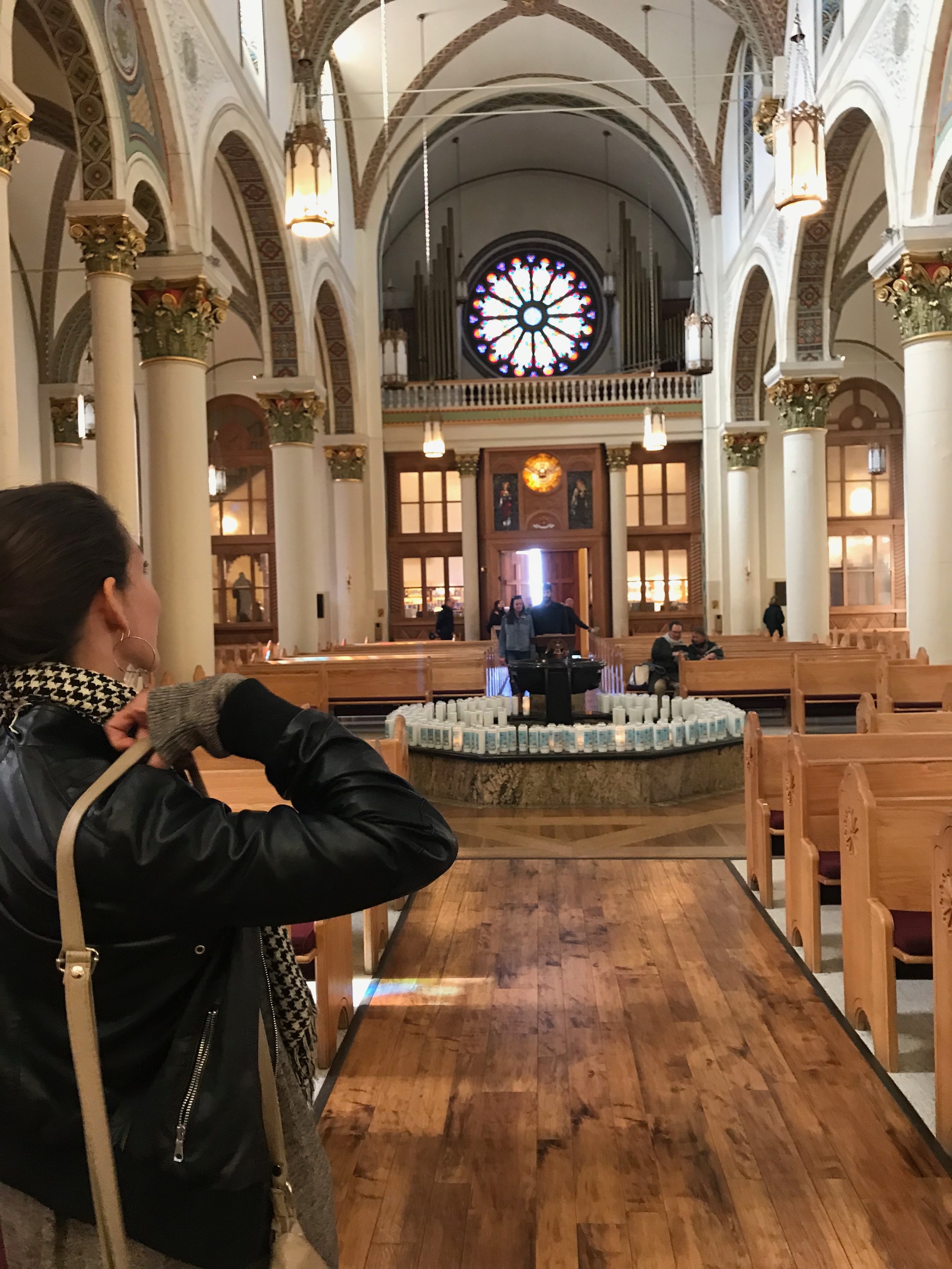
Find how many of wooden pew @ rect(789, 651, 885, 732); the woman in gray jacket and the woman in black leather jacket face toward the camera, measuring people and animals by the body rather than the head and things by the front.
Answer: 2

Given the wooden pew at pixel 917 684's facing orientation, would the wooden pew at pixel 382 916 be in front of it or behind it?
in front

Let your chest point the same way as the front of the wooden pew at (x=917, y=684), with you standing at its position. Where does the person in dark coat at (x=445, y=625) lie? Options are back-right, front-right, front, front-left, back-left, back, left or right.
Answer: back-right

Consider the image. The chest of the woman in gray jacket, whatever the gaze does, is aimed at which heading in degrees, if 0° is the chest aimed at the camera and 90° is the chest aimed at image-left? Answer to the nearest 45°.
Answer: approximately 0°

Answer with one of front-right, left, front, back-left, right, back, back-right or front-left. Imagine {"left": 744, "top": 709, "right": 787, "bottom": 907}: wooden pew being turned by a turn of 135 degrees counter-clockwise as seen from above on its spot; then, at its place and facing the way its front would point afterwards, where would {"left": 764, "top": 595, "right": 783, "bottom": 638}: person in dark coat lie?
front-left

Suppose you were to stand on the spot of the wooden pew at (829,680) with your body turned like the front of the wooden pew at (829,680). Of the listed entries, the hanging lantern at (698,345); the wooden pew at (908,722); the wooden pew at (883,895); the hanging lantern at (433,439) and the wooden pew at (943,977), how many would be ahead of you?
3

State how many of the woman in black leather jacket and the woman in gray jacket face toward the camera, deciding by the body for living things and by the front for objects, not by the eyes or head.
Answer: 1

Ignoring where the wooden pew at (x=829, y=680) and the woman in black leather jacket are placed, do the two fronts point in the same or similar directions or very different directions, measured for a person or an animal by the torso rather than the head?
very different directions
